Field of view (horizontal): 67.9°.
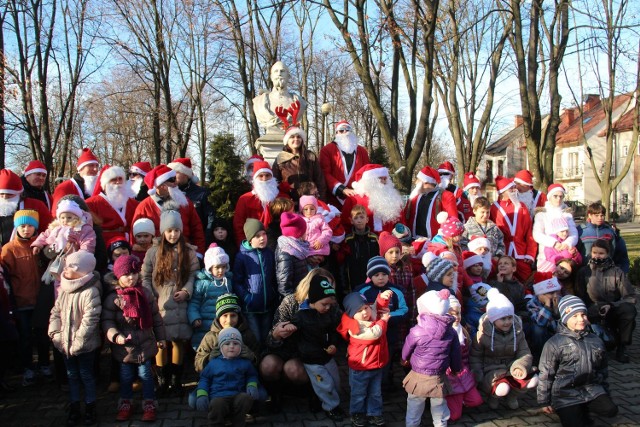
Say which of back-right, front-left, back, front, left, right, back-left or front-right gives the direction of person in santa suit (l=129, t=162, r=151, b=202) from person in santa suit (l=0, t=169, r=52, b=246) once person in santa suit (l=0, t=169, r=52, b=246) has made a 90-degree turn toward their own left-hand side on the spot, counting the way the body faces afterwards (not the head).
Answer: front-left

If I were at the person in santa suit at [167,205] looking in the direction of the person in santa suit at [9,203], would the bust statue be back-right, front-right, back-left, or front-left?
back-right

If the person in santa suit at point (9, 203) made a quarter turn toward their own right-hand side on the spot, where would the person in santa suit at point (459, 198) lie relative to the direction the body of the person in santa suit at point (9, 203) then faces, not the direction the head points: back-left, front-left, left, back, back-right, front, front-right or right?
back

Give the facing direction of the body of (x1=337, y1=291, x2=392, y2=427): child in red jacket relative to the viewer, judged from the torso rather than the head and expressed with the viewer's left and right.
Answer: facing the viewer and to the right of the viewer

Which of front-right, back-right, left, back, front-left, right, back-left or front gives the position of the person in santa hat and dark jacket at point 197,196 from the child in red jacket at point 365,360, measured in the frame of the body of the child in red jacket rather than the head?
back

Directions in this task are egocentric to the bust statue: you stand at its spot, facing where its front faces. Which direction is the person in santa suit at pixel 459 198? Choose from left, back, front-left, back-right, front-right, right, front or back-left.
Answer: front-left

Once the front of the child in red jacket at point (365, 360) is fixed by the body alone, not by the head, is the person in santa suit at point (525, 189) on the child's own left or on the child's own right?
on the child's own left

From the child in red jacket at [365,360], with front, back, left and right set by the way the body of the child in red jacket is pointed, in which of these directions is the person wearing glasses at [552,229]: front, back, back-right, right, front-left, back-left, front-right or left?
left

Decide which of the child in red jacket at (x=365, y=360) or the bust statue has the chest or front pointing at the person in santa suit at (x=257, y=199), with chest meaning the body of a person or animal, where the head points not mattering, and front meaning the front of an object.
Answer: the bust statue

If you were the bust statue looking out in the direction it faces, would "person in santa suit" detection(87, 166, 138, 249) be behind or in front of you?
in front

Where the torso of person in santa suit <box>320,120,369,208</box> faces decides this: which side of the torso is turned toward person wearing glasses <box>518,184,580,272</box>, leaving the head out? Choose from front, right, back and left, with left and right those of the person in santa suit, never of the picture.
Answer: left
